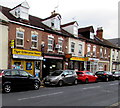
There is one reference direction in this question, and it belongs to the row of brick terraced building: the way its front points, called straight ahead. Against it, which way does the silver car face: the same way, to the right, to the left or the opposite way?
to the right

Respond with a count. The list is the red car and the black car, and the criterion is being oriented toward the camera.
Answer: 0

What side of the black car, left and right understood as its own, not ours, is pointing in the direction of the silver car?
front

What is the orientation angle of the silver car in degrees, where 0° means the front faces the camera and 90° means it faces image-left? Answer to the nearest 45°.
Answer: approximately 45°

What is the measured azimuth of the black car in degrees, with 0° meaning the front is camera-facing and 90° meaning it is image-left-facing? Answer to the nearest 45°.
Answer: approximately 225°
